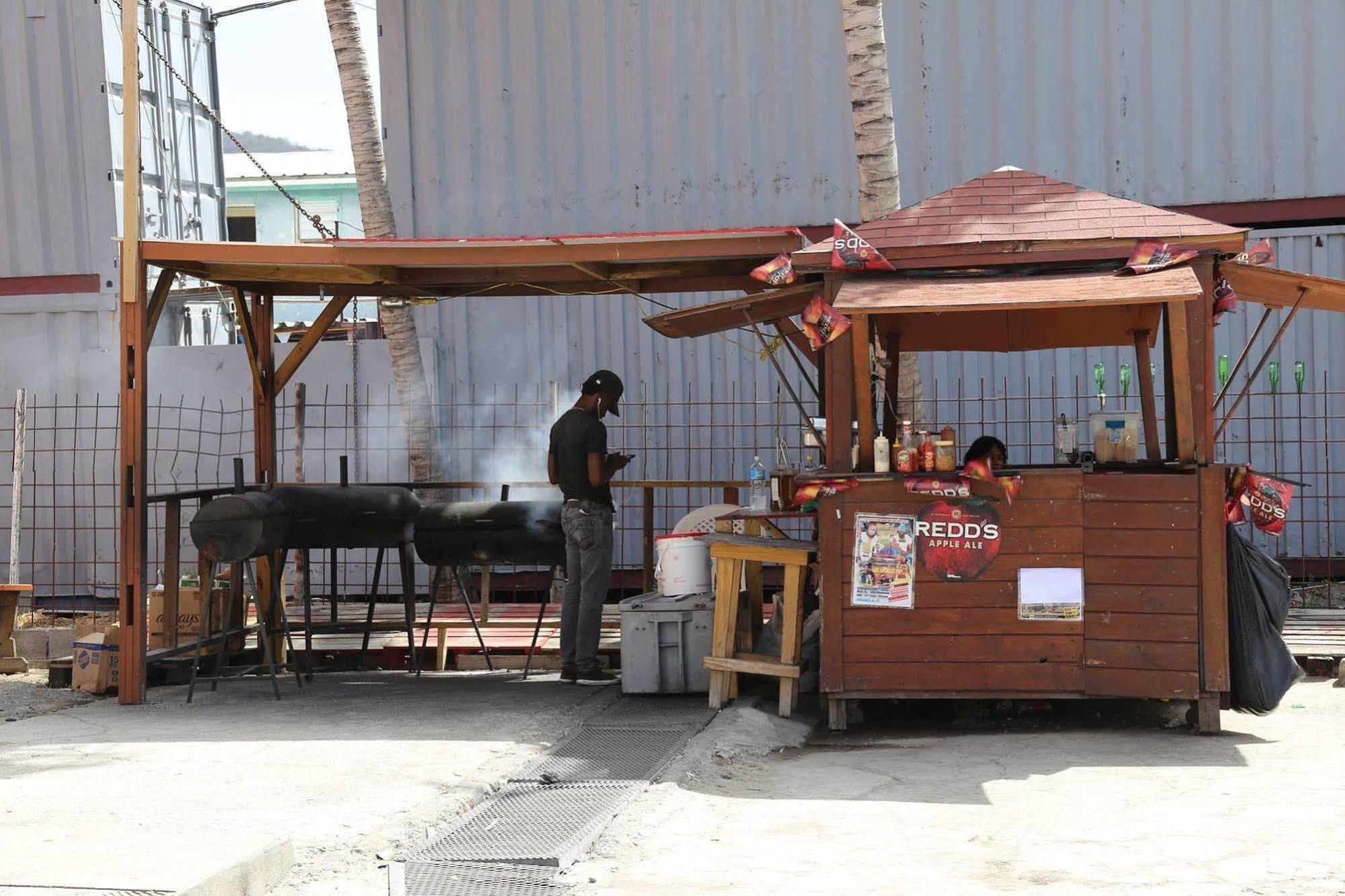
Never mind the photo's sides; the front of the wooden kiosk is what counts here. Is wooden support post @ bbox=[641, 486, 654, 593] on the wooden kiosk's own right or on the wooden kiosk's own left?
on the wooden kiosk's own right

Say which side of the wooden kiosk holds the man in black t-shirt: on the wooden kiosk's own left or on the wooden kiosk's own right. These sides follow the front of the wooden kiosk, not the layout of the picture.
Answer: on the wooden kiosk's own right

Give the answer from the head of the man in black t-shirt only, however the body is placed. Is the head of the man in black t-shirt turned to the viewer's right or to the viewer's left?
to the viewer's right

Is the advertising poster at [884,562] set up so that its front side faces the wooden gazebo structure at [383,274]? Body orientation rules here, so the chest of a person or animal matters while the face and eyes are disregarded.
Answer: no

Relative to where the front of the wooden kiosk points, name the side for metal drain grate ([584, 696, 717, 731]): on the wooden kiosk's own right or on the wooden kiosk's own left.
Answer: on the wooden kiosk's own right

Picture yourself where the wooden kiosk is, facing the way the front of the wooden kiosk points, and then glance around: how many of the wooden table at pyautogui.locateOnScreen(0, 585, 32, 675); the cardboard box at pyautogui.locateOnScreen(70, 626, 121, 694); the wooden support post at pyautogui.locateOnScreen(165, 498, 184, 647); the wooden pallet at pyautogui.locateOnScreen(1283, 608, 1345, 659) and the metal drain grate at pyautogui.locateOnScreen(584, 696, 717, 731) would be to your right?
4

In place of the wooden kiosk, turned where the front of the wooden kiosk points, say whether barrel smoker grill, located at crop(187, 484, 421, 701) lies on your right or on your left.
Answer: on your right

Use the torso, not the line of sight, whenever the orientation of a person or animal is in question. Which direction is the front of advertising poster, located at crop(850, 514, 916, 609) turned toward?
toward the camera

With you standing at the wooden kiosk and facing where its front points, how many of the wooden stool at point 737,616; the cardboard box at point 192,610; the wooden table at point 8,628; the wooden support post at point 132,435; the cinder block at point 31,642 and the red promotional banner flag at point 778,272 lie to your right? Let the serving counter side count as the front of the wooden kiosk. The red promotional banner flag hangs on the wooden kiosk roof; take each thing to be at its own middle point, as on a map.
6

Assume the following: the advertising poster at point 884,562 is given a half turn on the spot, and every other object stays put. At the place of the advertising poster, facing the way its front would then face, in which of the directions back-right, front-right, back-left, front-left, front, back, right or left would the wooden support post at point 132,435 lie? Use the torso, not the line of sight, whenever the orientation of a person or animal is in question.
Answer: left

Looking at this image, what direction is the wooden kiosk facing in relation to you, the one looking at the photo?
facing the viewer

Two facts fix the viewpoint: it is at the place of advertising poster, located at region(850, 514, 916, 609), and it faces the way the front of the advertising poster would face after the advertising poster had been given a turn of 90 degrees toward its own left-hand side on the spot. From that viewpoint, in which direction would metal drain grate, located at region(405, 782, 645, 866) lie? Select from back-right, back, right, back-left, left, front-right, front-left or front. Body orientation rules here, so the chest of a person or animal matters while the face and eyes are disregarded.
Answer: back-right

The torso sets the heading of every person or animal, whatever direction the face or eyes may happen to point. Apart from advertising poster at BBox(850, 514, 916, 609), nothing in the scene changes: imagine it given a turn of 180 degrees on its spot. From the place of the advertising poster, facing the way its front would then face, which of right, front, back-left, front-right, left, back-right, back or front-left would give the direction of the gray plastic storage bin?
front-left

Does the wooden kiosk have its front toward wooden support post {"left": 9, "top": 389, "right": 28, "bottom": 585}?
no

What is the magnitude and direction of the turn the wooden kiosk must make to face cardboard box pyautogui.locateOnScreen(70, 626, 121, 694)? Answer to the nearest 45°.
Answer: approximately 90° to its right

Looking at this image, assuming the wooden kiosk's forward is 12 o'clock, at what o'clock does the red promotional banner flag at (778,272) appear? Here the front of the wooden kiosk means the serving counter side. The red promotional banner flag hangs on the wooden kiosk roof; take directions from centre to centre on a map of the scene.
The red promotional banner flag is roughly at 3 o'clock from the wooden kiosk.
